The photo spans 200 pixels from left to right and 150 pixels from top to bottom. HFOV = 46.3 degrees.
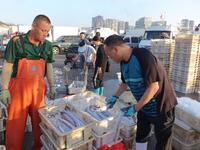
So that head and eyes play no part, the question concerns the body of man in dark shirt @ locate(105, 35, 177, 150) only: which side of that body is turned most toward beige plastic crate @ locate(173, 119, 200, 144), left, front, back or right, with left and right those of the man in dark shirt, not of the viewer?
back

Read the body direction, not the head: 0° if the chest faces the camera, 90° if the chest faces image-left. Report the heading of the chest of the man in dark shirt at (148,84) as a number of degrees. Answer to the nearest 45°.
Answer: approximately 45°

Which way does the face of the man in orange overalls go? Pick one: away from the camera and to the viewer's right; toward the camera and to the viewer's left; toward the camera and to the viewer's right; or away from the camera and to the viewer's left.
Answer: toward the camera and to the viewer's right

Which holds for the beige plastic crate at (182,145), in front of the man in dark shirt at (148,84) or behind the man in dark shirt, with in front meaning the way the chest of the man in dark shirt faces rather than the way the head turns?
behind

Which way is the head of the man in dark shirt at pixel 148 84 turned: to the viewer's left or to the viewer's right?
to the viewer's left
